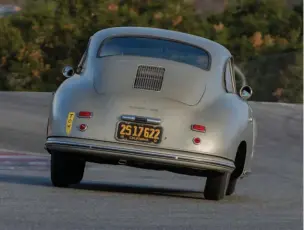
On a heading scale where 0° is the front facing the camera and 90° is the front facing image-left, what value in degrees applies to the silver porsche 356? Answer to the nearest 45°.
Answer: approximately 180°
